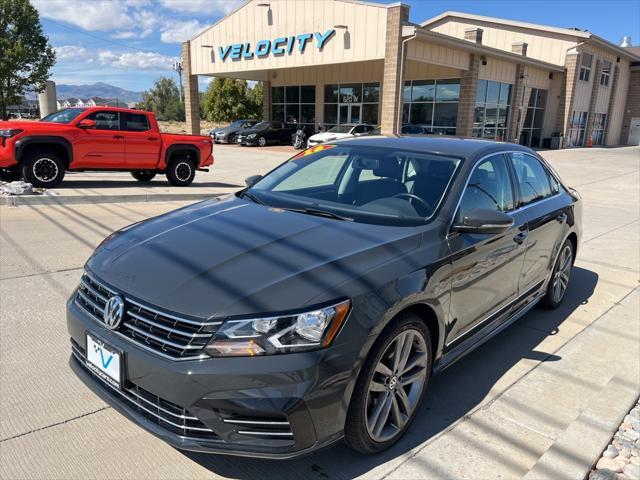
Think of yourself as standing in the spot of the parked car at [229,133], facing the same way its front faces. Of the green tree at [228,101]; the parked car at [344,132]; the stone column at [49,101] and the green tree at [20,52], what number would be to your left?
1

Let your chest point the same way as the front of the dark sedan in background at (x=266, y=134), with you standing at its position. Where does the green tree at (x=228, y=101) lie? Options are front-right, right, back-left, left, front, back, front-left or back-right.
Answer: back-right

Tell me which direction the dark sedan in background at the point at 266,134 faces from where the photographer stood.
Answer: facing the viewer and to the left of the viewer

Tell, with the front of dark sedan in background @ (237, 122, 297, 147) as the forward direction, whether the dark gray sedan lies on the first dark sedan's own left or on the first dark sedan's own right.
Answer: on the first dark sedan's own left

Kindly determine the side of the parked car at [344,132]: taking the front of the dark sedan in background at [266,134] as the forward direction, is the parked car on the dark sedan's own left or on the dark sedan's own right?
on the dark sedan's own left

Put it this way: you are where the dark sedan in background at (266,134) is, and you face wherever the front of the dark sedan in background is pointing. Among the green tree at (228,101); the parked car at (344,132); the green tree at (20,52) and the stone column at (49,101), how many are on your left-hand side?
1

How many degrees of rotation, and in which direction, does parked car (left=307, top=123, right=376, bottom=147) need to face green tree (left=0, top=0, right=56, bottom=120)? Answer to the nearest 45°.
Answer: approximately 45° to its right
